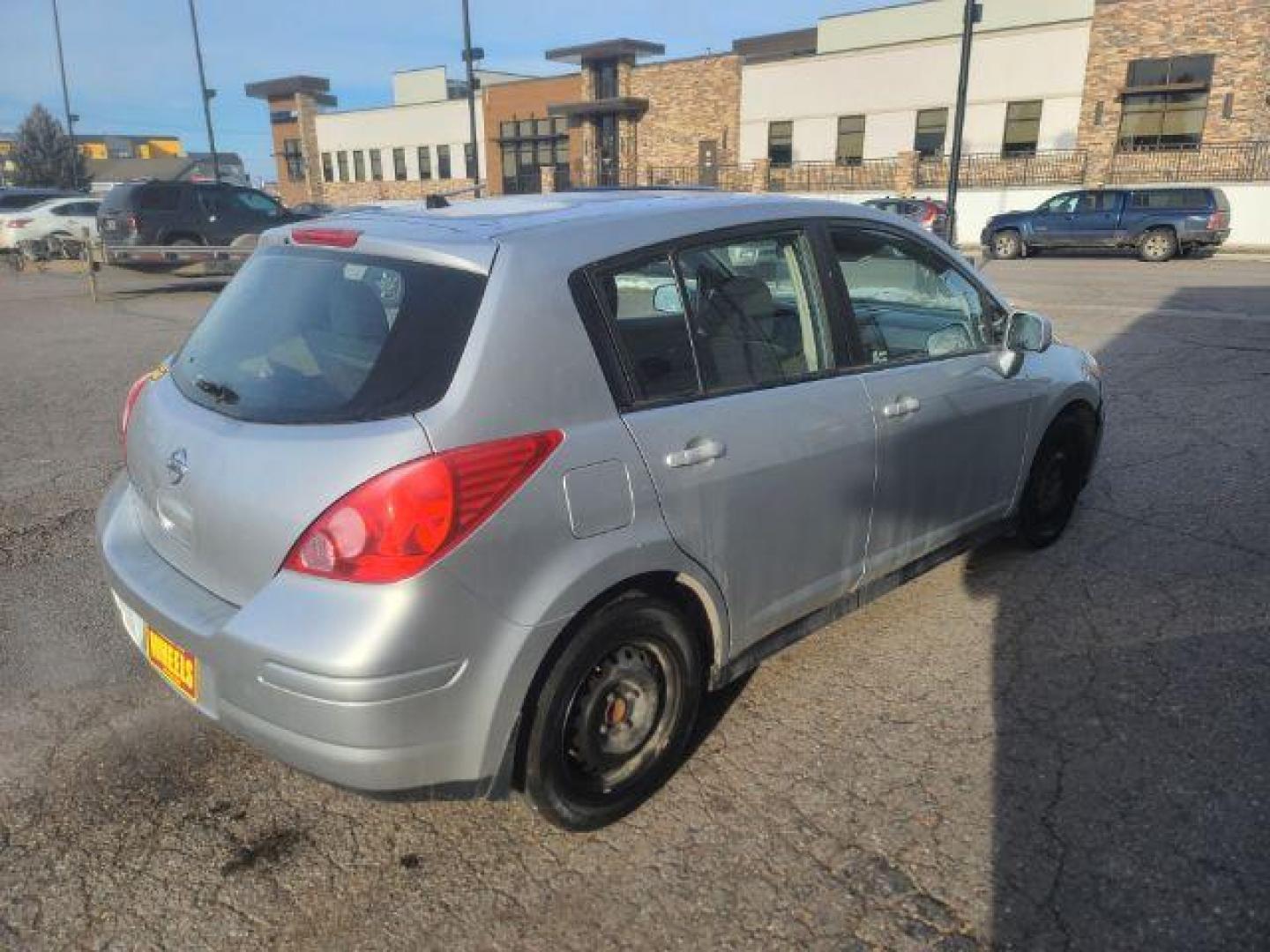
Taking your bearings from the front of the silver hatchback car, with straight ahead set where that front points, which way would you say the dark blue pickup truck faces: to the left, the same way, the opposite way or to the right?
to the left

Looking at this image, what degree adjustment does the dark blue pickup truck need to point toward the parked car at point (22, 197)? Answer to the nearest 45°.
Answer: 0° — it already faces it

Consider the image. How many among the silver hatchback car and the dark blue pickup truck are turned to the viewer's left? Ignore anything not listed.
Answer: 1

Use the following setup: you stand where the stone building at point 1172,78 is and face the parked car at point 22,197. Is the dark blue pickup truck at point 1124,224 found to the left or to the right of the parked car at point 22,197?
left

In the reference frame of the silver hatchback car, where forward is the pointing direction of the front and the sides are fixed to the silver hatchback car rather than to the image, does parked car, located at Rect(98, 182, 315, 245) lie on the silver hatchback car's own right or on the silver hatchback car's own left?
on the silver hatchback car's own left

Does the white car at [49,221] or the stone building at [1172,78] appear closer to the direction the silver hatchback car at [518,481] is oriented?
the stone building

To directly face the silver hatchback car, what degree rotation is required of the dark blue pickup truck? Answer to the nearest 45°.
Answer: approximately 90° to its left

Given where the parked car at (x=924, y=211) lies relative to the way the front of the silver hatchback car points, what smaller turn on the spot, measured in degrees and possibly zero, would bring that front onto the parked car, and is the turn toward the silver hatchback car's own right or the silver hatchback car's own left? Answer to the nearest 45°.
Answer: approximately 45° to the silver hatchback car's own left

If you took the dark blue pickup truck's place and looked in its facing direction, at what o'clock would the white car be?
The white car is roughly at 11 o'clock from the dark blue pickup truck.

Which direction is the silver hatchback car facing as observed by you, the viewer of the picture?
facing away from the viewer and to the right of the viewer

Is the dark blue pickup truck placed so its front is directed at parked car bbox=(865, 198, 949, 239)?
yes

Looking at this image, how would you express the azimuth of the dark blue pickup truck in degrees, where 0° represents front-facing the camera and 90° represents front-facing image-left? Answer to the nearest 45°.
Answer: approximately 90°

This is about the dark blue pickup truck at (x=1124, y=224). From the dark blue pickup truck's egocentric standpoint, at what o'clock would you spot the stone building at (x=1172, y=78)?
The stone building is roughly at 3 o'clock from the dark blue pickup truck.
